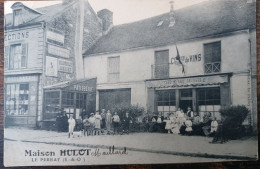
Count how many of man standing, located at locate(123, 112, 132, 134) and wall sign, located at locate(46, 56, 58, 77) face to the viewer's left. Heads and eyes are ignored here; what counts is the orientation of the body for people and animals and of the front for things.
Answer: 0

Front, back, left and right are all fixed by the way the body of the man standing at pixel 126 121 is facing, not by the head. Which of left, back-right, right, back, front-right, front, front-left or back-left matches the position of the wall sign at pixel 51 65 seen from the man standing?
right

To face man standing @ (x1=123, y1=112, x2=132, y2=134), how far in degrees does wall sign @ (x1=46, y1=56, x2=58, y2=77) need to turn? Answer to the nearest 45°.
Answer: approximately 45° to its left

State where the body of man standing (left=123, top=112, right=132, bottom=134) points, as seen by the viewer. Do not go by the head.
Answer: toward the camera
